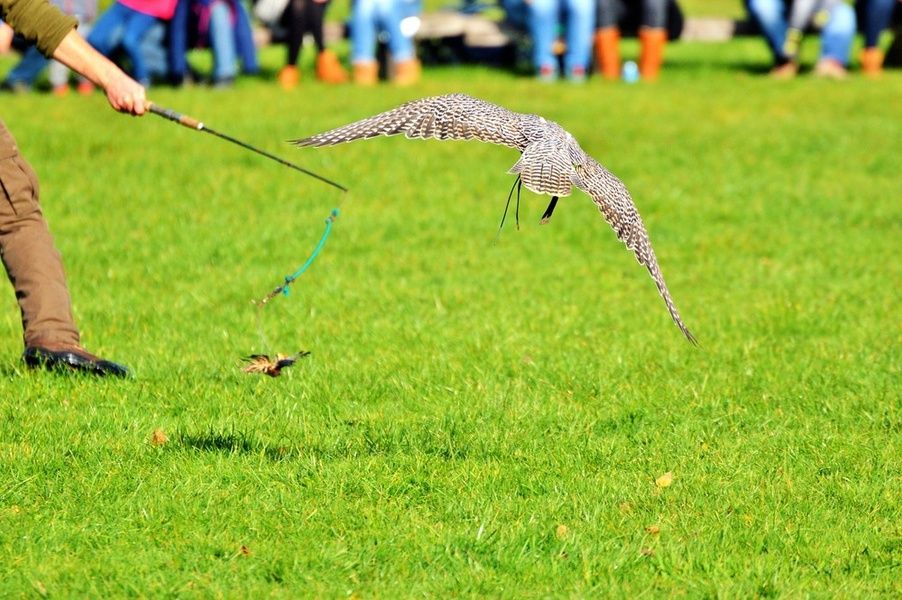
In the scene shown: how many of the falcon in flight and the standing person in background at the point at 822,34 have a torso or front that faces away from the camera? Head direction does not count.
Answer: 1

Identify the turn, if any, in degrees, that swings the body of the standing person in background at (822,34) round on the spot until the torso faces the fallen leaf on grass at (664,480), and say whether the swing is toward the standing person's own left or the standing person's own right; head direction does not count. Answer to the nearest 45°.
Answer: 0° — they already face it

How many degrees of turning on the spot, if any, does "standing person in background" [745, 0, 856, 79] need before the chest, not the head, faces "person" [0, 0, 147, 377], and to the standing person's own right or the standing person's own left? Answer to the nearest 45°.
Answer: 0° — they already face them

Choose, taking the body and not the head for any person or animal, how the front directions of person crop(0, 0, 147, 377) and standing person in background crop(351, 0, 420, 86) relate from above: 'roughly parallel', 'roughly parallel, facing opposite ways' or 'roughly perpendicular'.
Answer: roughly perpendicular

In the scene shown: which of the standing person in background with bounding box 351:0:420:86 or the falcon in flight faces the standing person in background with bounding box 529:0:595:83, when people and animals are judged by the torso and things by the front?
the falcon in flight

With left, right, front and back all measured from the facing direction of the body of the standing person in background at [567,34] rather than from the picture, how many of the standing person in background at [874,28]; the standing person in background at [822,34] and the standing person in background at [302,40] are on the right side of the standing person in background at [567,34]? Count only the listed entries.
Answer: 1

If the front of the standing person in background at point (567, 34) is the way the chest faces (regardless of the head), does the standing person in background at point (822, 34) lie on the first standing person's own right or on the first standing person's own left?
on the first standing person's own left

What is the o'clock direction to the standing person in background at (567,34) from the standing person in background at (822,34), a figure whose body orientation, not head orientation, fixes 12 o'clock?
the standing person in background at (567,34) is roughly at 2 o'clock from the standing person in background at (822,34).

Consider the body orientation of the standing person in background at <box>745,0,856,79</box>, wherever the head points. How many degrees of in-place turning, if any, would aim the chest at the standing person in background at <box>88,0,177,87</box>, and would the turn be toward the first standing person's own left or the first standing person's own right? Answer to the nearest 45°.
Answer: approximately 45° to the first standing person's own right

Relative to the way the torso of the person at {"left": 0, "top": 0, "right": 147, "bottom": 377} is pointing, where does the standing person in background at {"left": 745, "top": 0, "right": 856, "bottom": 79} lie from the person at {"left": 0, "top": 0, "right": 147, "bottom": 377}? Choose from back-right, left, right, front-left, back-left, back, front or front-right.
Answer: front-left

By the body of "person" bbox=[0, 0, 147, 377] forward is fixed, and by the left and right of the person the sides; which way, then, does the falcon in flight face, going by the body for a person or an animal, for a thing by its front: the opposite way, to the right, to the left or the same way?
to the left

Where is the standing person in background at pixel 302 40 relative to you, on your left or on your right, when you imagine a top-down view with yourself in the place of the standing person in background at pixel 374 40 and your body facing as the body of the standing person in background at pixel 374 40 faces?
on your right

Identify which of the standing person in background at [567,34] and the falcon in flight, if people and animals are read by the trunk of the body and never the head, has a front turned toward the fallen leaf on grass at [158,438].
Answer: the standing person in background

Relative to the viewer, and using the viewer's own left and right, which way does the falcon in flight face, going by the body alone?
facing away from the viewer

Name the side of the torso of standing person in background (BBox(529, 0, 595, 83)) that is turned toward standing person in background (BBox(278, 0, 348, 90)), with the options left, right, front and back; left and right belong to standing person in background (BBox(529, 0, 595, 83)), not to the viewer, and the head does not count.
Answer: right
